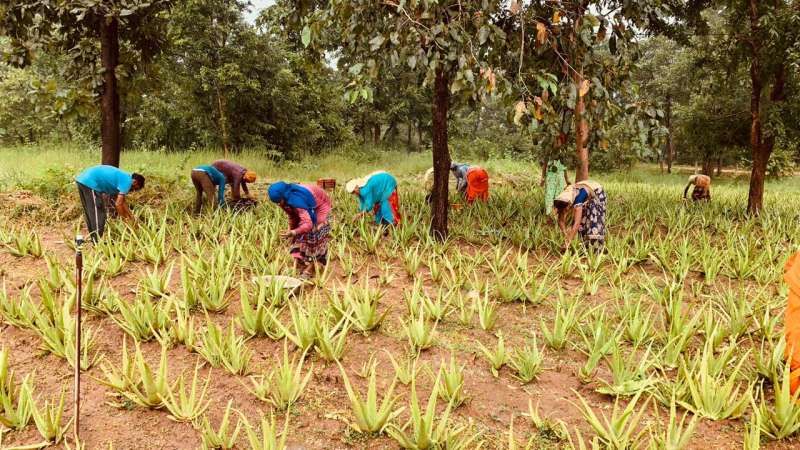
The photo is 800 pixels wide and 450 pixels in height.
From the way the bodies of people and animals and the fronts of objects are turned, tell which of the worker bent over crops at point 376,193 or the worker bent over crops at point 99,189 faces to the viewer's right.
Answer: the worker bent over crops at point 99,189

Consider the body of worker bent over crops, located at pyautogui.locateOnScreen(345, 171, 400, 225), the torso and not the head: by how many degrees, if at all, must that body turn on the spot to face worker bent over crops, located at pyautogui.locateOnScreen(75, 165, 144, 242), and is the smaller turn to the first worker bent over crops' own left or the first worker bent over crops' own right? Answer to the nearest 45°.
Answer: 0° — they already face them

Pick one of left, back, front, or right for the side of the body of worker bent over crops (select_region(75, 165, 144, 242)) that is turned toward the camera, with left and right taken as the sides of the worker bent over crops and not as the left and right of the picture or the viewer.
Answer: right

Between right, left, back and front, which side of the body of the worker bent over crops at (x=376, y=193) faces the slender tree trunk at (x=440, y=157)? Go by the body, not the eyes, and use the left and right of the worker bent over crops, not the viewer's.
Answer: back

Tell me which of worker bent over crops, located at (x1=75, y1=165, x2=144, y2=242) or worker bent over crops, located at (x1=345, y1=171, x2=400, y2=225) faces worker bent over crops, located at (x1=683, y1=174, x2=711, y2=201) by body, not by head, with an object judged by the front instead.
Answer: worker bent over crops, located at (x1=75, y1=165, x2=144, y2=242)

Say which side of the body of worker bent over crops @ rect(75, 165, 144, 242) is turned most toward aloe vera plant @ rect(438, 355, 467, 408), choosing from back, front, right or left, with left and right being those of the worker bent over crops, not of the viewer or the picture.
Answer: right

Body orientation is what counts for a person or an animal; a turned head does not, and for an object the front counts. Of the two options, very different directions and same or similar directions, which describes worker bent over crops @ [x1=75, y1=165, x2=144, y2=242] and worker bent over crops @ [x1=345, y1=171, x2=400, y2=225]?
very different directions

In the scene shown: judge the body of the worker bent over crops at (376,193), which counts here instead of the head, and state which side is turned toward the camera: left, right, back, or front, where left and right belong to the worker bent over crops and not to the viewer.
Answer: left

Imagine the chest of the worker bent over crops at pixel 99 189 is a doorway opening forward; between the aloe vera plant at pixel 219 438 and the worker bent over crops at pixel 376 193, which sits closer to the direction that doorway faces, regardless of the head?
the worker bent over crops

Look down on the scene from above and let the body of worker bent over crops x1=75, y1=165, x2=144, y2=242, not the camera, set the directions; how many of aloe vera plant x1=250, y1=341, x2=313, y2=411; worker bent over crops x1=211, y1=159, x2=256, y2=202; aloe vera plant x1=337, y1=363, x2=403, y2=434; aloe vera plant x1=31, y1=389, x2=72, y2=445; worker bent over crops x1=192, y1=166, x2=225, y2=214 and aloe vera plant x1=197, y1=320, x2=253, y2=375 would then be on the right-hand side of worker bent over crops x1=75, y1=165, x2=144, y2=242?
4

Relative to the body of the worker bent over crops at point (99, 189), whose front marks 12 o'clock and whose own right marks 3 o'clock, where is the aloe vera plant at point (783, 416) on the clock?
The aloe vera plant is roughly at 2 o'clock from the worker bent over crops.

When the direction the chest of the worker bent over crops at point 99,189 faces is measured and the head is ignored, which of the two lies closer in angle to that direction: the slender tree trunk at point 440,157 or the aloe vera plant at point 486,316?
the slender tree trunk

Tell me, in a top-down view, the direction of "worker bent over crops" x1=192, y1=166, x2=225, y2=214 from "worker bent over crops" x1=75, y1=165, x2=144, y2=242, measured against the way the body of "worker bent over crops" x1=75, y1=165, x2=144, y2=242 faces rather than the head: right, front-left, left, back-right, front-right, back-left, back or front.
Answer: front-left

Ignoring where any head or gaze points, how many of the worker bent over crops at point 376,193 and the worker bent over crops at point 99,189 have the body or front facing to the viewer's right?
1
